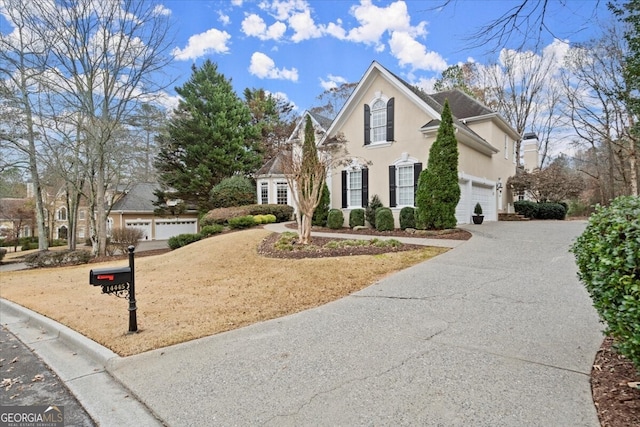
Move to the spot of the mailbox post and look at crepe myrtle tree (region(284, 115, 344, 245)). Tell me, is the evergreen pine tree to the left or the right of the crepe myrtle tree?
left

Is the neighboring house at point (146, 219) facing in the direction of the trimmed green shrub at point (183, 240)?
yes

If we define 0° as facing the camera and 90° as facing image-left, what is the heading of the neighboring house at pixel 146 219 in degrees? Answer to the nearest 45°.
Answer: approximately 0°

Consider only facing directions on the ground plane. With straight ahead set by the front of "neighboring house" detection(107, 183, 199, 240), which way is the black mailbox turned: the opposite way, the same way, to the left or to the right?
to the right

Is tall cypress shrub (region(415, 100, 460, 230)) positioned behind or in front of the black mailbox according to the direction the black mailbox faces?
behind

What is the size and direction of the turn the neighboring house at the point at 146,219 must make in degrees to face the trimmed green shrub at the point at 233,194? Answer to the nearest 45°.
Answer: approximately 45° to its left

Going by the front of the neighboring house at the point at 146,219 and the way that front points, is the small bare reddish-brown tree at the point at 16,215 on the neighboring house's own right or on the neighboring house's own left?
on the neighboring house's own right

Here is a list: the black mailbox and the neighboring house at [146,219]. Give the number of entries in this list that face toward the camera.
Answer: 1

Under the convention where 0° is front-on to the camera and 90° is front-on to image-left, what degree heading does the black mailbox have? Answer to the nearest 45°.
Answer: approximately 90°

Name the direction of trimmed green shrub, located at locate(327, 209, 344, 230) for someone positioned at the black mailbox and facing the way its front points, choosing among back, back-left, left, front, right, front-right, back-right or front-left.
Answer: back-right
